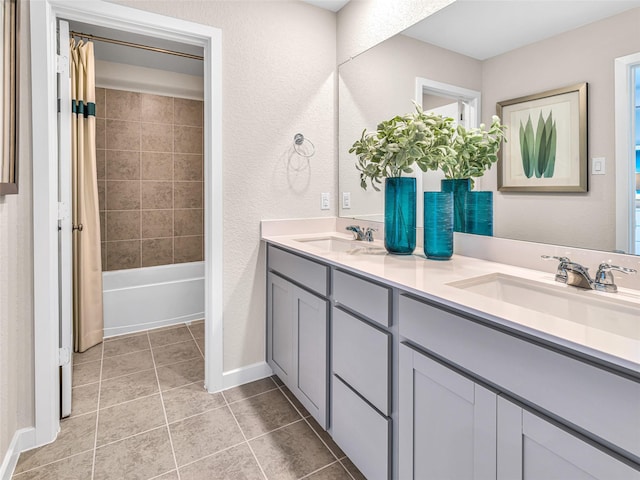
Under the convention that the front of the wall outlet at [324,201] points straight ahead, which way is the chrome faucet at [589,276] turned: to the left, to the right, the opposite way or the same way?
to the right

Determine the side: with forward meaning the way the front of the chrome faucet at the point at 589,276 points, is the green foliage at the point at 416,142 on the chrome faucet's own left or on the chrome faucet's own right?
on the chrome faucet's own right

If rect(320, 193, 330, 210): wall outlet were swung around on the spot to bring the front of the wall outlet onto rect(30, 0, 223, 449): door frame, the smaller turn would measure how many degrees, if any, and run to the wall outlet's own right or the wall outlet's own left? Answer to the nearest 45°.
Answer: approximately 45° to the wall outlet's own right

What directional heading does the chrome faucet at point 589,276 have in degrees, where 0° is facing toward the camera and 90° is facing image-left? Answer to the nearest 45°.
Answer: approximately 45°
